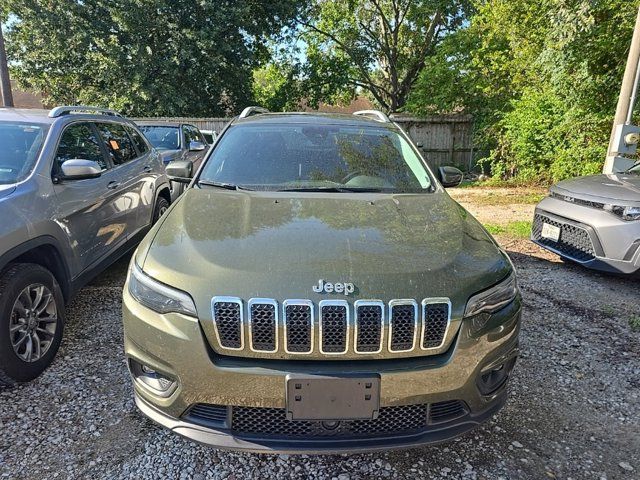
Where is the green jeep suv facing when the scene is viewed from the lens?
facing the viewer

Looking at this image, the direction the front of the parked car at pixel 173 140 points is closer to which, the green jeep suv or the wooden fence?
the green jeep suv

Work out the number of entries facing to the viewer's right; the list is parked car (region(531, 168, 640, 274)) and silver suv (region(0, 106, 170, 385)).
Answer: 0

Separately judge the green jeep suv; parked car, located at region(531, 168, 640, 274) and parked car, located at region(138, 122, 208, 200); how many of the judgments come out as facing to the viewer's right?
0

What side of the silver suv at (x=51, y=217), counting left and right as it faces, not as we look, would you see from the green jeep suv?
left

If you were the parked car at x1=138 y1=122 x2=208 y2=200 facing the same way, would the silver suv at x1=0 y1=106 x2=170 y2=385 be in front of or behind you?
in front

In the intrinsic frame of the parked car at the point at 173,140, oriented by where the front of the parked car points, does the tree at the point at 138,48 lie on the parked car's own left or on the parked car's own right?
on the parked car's own right

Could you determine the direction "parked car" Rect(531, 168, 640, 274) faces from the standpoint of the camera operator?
facing the viewer and to the left of the viewer

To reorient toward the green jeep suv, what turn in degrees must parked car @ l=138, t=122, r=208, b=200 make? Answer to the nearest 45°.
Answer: approximately 45° to its left

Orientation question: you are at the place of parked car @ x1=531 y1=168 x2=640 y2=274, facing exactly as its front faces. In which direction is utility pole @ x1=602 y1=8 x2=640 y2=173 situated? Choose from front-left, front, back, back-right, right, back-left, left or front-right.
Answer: back-right

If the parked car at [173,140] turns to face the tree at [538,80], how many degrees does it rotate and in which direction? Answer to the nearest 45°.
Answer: approximately 135° to its left

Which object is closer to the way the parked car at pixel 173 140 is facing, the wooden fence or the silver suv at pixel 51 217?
the silver suv

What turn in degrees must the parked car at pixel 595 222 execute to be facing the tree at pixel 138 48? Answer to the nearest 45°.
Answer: approximately 90° to its right

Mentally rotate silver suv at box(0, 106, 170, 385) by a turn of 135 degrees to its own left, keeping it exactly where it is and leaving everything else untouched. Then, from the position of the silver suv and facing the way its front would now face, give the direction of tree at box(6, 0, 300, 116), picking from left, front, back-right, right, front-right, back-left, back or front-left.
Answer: left

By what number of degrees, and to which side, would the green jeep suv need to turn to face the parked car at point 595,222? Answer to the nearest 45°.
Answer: approximately 135° to its left

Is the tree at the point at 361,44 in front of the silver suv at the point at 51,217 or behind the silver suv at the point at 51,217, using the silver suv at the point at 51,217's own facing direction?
behind
